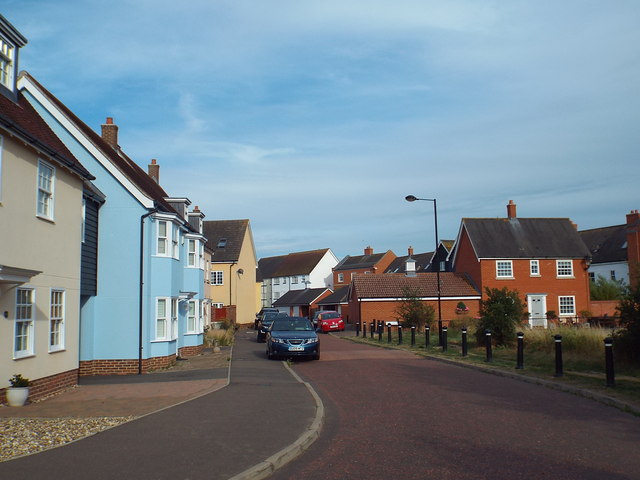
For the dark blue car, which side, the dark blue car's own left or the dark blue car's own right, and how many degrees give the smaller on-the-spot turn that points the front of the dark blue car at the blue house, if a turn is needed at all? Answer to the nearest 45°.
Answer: approximately 45° to the dark blue car's own right

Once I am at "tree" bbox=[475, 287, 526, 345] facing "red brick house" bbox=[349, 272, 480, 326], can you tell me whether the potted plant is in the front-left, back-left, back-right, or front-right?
back-left

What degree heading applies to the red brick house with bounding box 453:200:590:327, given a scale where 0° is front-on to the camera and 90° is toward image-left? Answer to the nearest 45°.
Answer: approximately 0°

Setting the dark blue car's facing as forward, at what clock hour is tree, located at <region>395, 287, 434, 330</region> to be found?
The tree is roughly at 7 o'clock from the dark blue car.

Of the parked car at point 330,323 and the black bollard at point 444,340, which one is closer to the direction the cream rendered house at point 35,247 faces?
the black bollard

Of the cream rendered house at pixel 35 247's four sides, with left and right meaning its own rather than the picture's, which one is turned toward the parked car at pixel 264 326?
left

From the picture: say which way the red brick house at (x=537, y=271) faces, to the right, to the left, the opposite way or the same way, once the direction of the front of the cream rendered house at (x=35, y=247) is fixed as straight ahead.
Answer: to the right

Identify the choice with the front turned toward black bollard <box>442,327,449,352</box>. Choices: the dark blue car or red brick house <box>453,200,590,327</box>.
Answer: the red brick house

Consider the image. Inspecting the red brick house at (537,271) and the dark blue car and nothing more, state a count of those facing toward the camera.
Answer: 2

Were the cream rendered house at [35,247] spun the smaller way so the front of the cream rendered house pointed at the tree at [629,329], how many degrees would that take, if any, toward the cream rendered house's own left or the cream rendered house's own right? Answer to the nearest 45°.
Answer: approximately 45° to the cream rendered house's own left

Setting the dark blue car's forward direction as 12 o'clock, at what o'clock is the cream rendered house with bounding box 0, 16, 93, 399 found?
The cream rendered house is roughly at 1 o'clock from the dark blue car.

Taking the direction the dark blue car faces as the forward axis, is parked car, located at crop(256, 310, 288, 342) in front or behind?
behind

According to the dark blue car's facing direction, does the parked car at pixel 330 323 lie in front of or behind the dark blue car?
behind
